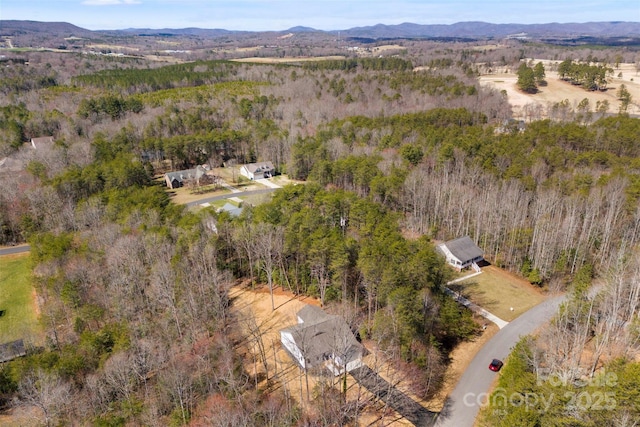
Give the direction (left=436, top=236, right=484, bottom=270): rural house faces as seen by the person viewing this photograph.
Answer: facing the viewer and to the right of the viewer

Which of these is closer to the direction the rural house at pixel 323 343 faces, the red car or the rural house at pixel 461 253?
the red car

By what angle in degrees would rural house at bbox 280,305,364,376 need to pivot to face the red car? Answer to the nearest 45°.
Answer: approximately 45° to its left

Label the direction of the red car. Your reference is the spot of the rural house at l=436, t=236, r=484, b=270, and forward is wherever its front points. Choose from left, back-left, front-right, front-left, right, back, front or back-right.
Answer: front-right

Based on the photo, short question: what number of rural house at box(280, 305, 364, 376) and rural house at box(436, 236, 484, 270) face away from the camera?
0

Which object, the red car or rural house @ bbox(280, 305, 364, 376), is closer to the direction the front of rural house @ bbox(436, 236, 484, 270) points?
the red car

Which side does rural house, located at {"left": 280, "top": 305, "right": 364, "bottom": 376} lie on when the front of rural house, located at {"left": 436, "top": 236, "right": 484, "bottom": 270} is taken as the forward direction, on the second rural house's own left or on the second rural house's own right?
on the second rural house's own right

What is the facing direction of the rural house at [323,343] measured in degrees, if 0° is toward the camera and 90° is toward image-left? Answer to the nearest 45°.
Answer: approximately 315°

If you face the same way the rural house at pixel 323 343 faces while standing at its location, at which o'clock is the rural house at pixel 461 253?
the rural house at pixel 461 253 is roughly at 9 o'clock from the rural house at pixel 323 343.
